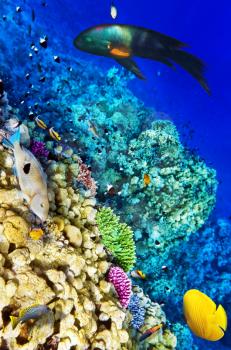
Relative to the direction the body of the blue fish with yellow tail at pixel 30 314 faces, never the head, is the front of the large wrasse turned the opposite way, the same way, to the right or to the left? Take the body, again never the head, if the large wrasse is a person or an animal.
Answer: the opposite way

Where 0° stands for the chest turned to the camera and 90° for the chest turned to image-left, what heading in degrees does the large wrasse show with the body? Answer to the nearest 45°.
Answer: approximately 90°

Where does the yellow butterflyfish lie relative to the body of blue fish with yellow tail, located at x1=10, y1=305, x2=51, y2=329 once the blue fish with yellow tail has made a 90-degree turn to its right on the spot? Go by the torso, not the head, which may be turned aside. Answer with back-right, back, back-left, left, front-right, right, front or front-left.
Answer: back-left

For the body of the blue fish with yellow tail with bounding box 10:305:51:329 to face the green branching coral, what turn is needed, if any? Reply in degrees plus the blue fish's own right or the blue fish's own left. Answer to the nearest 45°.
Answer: approximately 90° to the blue fish's own left

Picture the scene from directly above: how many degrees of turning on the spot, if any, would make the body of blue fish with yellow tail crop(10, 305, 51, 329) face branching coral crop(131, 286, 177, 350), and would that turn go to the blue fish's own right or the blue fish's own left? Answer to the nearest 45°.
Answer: approximately 45° to the blue fish's own left

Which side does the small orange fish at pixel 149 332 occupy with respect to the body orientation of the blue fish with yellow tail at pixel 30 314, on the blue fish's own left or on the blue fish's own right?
on the blue fish's own left
